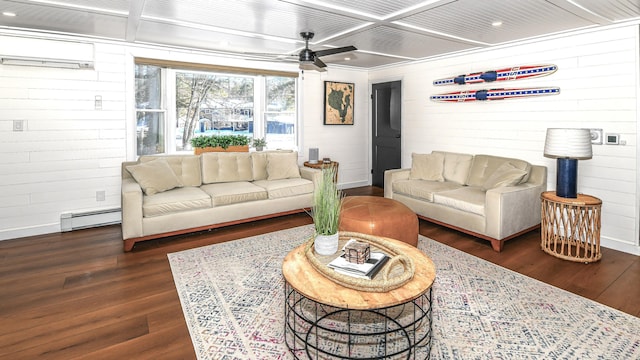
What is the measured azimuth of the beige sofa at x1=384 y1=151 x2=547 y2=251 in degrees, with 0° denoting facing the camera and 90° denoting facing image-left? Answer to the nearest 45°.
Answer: approximately 45°

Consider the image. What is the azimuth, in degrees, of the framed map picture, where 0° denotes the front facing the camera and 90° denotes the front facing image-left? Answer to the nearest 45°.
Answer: approximately 315°

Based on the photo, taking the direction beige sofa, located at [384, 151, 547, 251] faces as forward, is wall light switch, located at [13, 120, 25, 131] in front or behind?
in front

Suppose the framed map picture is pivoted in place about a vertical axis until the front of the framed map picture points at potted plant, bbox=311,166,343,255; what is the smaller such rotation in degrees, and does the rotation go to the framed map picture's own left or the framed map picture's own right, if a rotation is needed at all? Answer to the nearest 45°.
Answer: approximately 45° to the framed map picture's own right

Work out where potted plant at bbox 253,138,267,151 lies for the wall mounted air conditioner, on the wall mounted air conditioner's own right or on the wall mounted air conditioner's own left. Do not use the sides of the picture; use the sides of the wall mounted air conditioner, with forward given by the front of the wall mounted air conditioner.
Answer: on the wall mounted air conditioner's own left

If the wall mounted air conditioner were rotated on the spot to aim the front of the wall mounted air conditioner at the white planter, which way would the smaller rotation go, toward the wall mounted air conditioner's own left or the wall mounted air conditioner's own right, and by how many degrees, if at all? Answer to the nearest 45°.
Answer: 0° — it already faces it
